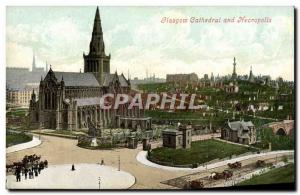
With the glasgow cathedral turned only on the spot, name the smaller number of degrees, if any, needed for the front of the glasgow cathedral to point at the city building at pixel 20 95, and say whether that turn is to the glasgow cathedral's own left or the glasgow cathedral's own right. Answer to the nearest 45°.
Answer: approximately 45° to the glasgow cathedral's own right

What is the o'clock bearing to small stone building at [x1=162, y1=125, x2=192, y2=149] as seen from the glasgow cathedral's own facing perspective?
The small stone building is roughly at 8 o'clock from the glasgow cathedral.

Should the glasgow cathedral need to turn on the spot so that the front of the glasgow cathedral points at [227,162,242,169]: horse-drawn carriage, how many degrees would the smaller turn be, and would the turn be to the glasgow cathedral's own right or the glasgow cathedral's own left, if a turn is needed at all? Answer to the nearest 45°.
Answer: approximately 135° to the glasgow cathedral's own left

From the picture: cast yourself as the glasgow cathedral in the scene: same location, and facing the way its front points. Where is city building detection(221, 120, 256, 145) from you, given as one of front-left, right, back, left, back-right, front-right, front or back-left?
back-left

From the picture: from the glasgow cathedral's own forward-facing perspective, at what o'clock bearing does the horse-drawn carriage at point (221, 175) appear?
The horse-drawn carriage is roughly at 8 o'clock from the glasgow cathedral.

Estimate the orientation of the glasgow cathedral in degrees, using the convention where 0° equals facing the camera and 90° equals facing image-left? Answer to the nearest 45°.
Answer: approximately 45°
